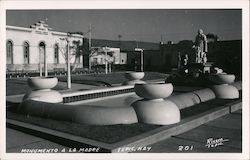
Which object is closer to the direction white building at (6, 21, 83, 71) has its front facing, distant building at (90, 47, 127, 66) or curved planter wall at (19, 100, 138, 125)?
the curved planter wall

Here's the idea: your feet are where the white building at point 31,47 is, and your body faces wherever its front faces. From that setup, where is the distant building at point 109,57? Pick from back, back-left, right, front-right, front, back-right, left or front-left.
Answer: left

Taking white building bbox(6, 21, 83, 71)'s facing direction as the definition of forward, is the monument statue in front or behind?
in front

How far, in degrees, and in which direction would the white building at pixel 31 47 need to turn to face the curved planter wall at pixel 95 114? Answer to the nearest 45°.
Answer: approximately 45° to its right

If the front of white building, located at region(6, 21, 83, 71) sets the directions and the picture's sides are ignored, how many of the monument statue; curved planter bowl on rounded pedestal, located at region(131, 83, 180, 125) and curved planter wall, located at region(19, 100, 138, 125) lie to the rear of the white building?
0

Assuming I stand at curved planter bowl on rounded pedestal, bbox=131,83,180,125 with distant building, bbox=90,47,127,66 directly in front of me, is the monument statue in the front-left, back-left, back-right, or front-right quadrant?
front-right

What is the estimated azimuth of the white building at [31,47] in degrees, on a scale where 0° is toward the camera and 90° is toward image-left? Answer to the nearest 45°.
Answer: approximately 315°
